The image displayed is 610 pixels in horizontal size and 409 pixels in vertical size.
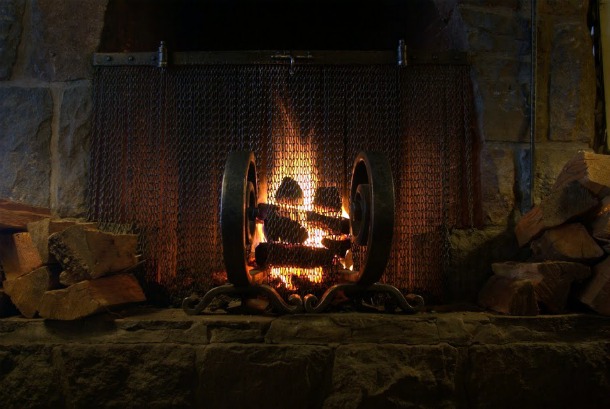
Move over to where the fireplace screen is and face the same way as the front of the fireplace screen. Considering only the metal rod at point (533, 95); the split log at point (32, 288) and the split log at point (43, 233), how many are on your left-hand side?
1

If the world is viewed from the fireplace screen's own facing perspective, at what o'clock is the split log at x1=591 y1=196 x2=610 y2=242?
The split log is roughly at 10 o'clock from the fireplace screen.

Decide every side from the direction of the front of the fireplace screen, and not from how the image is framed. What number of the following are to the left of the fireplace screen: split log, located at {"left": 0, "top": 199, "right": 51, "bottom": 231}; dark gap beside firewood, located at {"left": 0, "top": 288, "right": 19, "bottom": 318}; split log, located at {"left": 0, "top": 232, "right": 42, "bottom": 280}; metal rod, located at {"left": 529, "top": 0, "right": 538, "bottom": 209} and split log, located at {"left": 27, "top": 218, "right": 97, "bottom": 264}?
1

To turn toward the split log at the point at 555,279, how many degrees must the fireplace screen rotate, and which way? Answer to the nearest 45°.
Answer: approximately 45° to its left

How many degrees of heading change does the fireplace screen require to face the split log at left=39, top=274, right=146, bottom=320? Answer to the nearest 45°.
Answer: approximately 45° to its right

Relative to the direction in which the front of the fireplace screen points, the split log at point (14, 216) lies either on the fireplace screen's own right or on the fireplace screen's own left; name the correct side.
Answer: on the fireplace screen's own right

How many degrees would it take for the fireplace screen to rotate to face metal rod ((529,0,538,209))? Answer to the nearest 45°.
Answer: approximately 90° to its left

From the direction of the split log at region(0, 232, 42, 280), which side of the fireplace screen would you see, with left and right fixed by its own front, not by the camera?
right

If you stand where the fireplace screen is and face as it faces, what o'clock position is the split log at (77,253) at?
The split log is roughly at 2 o'clock from the fireplace screen.

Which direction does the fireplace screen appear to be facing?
toward the camera

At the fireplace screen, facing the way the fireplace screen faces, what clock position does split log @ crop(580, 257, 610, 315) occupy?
The split log is roughly at 10 o'clock from the fireplace screen.
